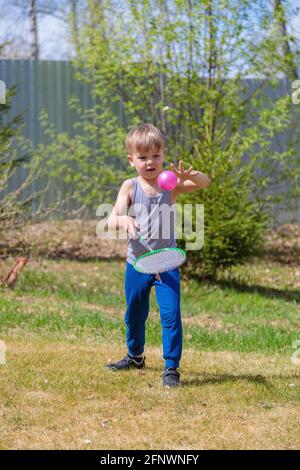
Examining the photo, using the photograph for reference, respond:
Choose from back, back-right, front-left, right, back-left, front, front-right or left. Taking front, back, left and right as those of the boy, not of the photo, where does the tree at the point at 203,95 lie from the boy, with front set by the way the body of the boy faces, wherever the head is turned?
back

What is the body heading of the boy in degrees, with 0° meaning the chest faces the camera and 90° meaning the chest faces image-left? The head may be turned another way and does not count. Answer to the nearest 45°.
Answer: approximately 0°

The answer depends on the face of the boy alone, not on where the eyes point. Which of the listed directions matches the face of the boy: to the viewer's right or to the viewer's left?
to the viewer's right
